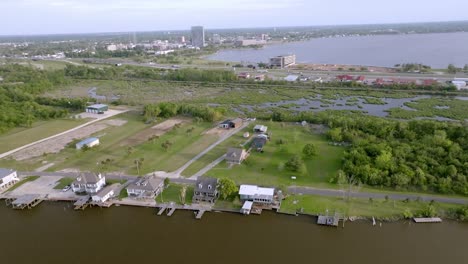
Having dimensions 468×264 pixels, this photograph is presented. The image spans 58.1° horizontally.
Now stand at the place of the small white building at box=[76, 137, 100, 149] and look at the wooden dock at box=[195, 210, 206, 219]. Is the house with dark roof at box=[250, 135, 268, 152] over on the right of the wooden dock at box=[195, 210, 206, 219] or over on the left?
left

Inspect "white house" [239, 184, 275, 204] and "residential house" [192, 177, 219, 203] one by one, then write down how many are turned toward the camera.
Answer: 2

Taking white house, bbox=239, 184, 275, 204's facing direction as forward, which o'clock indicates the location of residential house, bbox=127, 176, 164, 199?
The residential house is roughly at 3 o'clock from the white house.

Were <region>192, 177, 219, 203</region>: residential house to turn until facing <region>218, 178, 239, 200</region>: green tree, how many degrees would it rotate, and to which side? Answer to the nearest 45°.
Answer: approximately 90° to its left

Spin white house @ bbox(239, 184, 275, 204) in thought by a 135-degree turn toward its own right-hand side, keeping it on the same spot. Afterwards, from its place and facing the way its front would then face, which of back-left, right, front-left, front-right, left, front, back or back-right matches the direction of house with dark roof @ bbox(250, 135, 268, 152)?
front-right

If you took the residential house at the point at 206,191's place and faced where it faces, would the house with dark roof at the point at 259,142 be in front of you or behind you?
behind

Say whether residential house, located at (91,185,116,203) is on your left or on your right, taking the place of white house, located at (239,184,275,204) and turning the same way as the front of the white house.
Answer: on your right

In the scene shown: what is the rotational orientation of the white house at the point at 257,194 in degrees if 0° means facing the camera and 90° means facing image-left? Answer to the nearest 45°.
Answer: approximately 0°

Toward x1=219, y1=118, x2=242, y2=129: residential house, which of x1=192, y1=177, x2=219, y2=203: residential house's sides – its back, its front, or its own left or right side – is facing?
back
